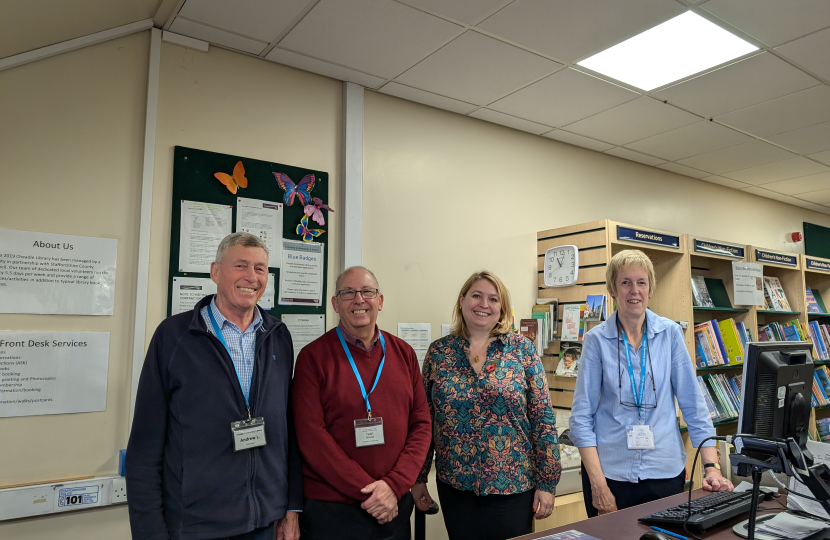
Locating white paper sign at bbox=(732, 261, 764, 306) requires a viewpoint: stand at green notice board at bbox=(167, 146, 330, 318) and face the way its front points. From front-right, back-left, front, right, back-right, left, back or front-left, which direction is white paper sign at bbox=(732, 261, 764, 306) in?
front-left

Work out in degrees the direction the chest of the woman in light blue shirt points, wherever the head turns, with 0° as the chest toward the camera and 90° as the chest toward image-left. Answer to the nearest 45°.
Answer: approximately 0°

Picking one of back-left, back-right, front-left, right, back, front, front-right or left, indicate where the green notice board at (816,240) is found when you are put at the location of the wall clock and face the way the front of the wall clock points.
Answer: back

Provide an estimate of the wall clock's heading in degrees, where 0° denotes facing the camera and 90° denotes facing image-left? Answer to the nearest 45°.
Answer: approximately 45°

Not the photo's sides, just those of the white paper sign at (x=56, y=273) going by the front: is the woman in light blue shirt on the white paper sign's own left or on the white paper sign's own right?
on the white paper sign's own left

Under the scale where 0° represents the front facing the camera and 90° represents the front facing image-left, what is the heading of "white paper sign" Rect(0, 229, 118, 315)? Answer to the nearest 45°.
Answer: approximately 0°

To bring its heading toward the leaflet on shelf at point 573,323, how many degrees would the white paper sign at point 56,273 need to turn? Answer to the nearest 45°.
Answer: approximately 90° to its left

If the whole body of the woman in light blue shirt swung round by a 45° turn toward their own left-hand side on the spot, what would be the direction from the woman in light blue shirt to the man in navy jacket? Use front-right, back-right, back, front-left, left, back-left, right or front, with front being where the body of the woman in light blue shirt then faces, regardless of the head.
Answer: right

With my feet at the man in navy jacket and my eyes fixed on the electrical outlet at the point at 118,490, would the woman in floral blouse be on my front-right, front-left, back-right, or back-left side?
back-right

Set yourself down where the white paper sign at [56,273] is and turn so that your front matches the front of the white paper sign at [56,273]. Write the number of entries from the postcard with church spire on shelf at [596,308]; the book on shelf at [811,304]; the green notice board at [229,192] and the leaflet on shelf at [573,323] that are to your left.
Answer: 4
